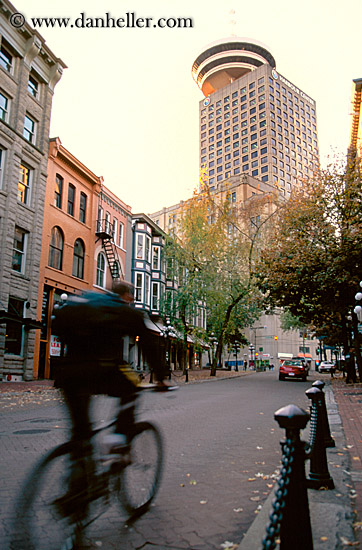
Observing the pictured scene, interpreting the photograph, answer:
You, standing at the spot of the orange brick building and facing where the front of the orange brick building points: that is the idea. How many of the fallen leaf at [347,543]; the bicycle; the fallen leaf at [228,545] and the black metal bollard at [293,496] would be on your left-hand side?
0

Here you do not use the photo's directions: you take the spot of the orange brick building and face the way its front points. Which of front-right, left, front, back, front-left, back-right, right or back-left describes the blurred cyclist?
front-right

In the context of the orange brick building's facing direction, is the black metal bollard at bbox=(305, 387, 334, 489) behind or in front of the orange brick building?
in front

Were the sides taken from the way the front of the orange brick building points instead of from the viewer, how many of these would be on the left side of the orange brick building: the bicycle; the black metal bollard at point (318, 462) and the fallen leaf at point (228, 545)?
0

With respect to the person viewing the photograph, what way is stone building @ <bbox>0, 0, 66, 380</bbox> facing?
facing the viewer and to the right of the viewer

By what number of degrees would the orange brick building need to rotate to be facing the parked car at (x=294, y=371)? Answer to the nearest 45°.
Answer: approximately 45° to its left

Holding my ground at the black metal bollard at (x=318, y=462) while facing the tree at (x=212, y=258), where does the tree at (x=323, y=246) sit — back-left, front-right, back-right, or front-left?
front-right
